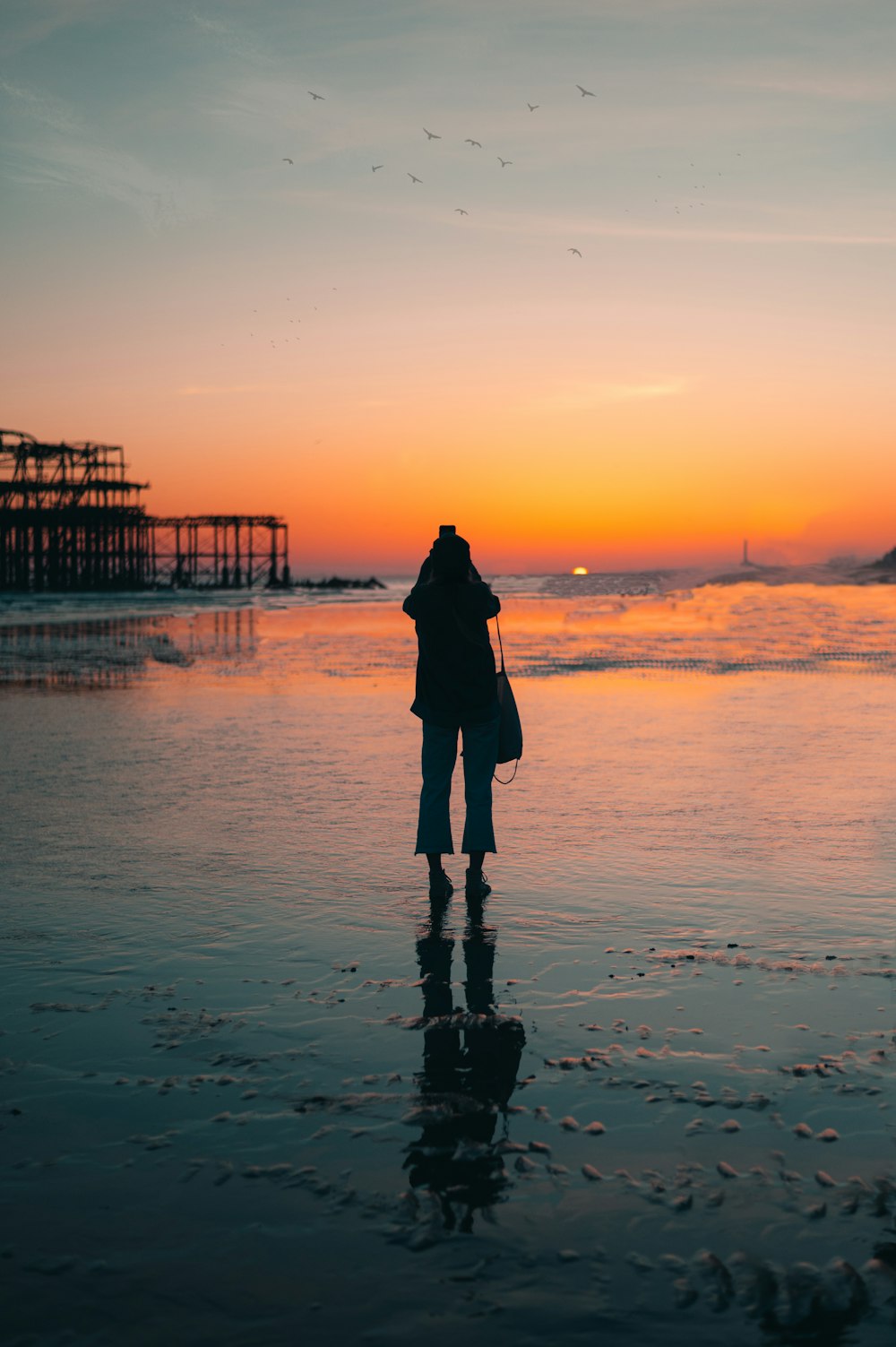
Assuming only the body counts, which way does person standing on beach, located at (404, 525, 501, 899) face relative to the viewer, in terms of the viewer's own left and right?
facing away from the viewer

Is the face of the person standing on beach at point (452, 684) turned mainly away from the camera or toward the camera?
away from the camera
